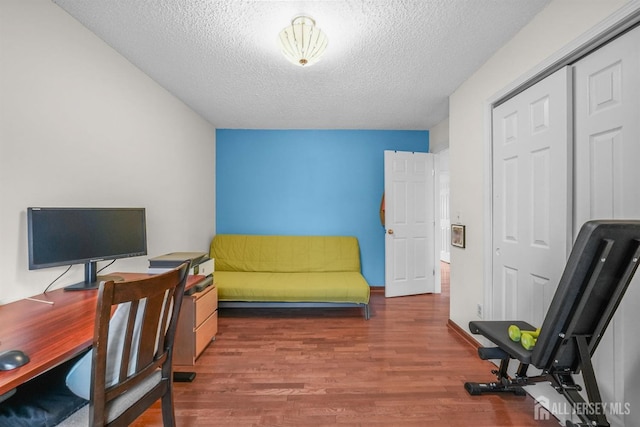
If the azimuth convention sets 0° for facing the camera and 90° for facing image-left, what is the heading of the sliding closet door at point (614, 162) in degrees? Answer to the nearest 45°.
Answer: approximately 45°

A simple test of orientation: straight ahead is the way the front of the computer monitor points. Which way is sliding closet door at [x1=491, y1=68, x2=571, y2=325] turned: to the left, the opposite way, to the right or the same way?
the opposite way

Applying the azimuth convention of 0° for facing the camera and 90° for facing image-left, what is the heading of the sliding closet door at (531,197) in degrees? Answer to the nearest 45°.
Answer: approximately 45°

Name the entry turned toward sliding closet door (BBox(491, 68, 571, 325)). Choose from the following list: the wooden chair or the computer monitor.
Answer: the computer monitor

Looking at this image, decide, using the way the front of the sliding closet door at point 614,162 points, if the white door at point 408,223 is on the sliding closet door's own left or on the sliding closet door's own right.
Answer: on the sliding closet door's own right

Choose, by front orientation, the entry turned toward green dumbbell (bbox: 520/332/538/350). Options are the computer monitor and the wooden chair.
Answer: the computer monitor

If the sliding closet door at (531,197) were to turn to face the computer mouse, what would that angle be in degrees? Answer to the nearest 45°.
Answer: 0° — it already faces it

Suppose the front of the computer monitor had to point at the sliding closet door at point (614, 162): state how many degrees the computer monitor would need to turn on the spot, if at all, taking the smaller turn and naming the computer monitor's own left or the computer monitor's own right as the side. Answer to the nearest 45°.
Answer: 0° — it already faces it
